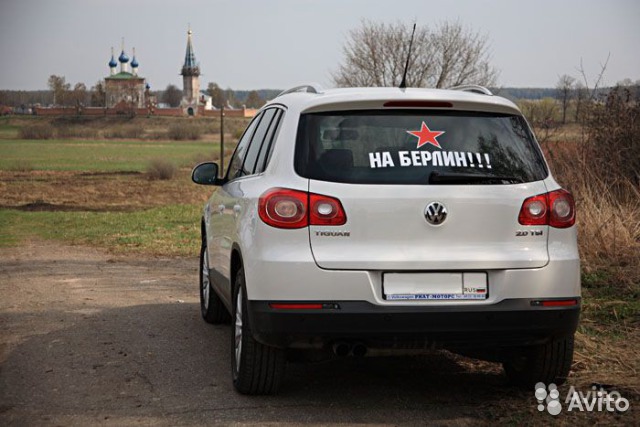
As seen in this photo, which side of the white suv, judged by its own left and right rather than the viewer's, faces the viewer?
back

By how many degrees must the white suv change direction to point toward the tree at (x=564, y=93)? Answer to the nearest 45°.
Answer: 0° — it already faces it

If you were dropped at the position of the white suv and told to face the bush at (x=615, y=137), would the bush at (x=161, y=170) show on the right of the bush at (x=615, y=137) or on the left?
left
